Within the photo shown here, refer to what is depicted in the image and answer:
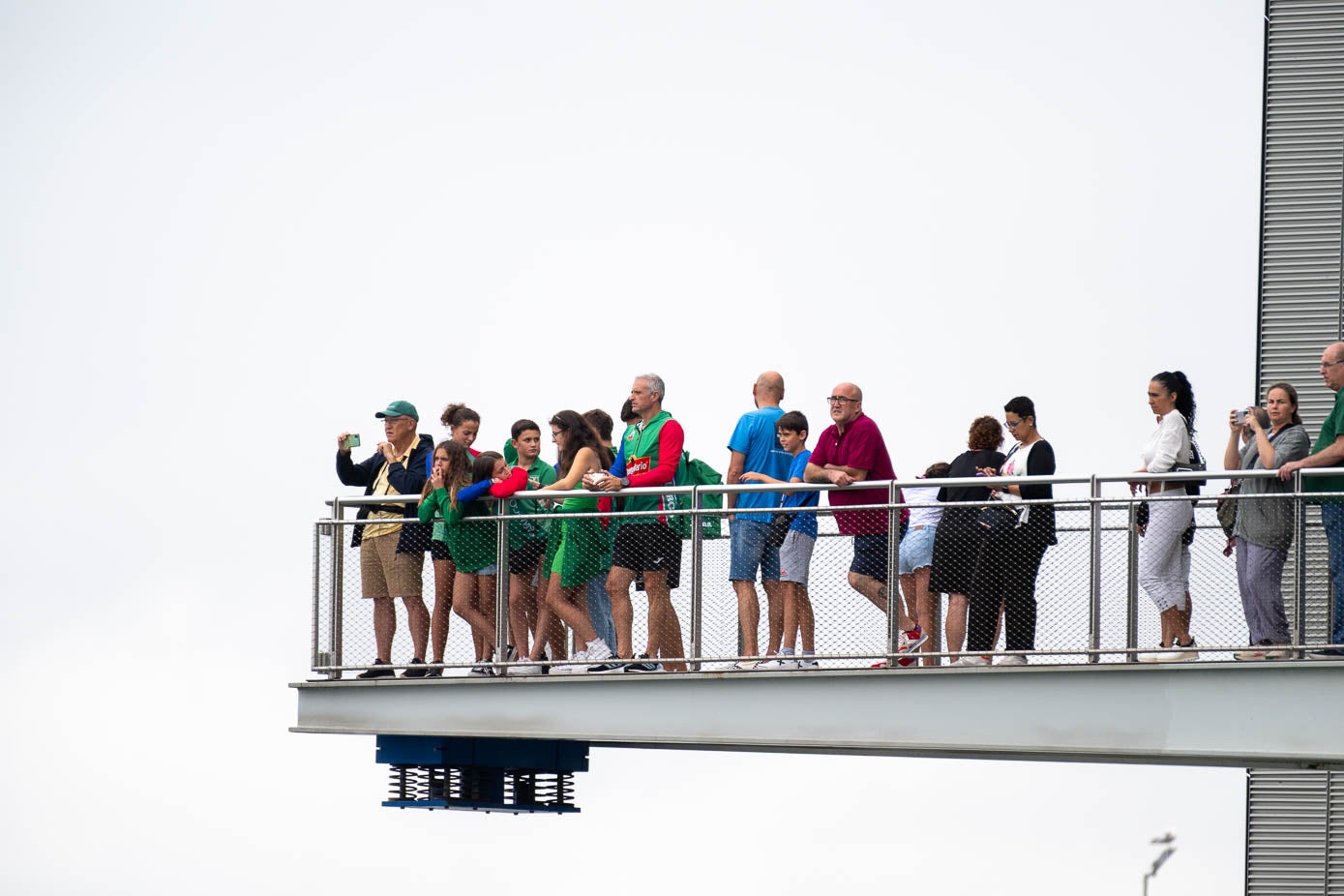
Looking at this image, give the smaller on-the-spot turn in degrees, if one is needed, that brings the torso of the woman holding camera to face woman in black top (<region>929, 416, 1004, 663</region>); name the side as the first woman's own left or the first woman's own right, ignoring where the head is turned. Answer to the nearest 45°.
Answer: approximately 45° to the first woman's own right

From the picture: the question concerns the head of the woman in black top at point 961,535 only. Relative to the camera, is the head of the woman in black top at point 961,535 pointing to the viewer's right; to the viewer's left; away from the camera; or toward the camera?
away from the camera

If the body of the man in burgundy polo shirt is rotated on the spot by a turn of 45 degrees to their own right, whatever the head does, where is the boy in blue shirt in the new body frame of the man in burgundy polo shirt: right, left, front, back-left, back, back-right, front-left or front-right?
front

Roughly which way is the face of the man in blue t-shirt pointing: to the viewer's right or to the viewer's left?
to the viewer's left

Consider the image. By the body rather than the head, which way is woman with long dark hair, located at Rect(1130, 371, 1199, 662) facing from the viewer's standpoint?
to the viewer's left

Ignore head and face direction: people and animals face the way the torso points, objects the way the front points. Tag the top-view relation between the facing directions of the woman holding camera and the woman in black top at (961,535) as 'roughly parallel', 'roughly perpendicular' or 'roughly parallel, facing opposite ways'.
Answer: roughly parallel, facing opposite ways

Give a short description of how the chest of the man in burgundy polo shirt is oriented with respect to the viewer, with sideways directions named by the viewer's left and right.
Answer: facing the viewer and to the left of the viewer

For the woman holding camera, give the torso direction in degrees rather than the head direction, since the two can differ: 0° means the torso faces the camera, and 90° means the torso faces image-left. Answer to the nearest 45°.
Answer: approximately 45°

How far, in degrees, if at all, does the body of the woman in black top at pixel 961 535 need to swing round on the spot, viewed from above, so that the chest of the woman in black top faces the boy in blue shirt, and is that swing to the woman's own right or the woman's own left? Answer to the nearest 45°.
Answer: approximately 135° to the woman's own left
